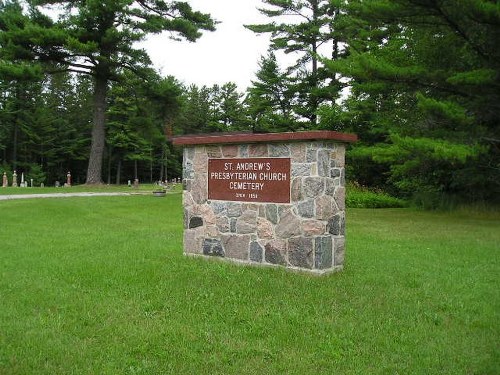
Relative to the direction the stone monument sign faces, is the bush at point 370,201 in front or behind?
behind

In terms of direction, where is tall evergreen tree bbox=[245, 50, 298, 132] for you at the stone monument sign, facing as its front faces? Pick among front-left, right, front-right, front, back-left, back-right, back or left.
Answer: back-right

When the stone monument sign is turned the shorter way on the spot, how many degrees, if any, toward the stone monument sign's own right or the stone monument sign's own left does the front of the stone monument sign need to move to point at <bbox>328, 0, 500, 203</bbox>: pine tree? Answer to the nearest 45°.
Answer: approximately 180°

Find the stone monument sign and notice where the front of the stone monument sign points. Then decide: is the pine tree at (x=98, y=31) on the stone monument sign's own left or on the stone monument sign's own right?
on the stone monument sign's own right

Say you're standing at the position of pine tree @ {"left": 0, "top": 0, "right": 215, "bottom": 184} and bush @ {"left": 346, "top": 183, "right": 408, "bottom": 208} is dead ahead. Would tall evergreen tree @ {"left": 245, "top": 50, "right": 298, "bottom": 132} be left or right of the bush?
left

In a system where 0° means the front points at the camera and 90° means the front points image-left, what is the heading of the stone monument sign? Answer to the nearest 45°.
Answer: approximately 45°
